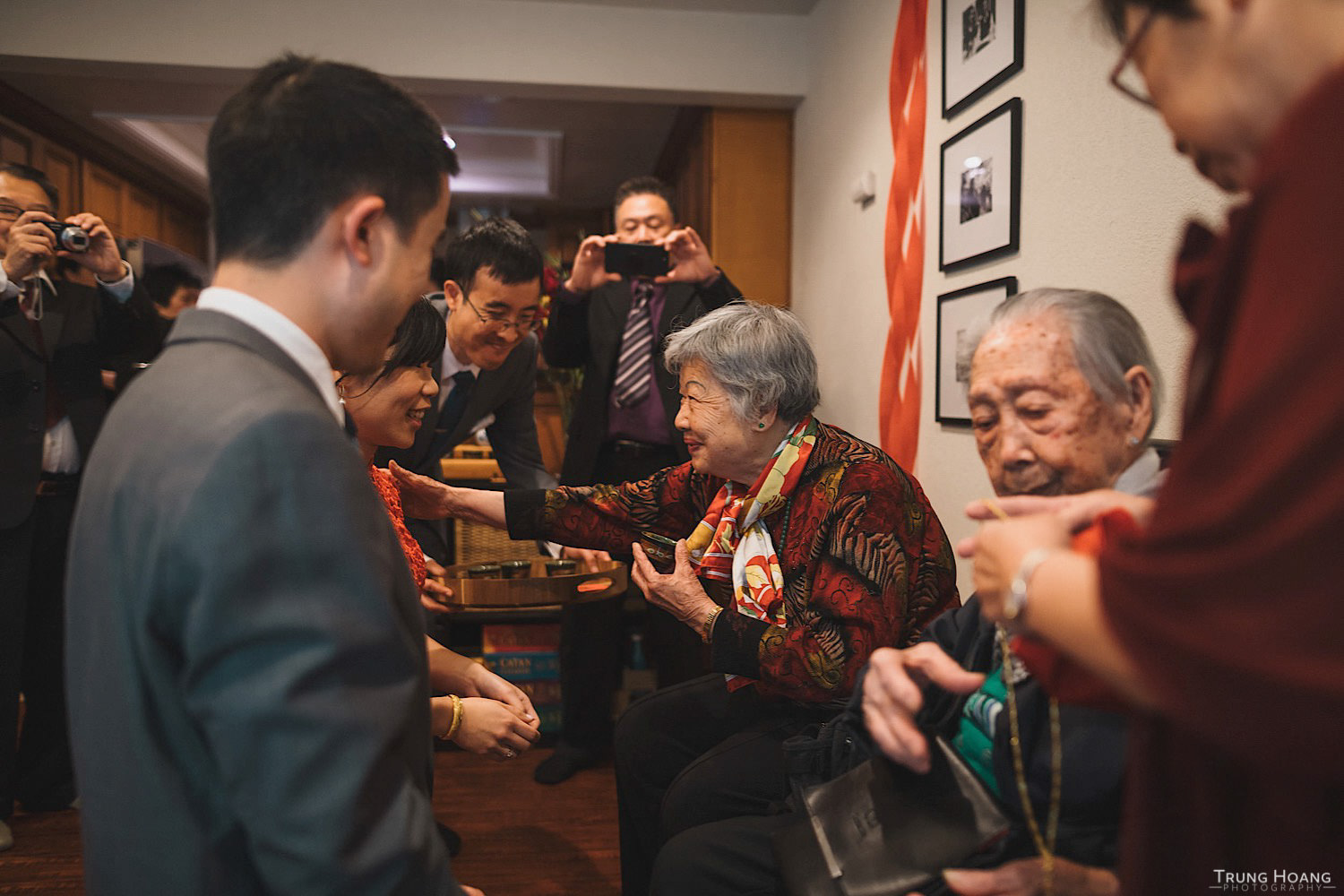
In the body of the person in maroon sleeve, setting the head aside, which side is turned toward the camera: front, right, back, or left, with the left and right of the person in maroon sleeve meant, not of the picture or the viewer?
left

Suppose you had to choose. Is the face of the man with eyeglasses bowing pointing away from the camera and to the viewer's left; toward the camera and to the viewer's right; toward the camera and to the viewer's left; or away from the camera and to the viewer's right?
toward the camera and to the viewer's right

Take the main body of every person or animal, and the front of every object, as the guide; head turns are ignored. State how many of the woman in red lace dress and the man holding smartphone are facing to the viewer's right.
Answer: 1

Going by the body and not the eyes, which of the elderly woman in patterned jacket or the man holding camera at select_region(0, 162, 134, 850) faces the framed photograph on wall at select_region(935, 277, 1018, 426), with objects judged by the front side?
the man holding camera

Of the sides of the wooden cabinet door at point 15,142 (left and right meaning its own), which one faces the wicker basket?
front

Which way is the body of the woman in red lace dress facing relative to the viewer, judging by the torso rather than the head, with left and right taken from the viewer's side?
facing to the right of the viewer

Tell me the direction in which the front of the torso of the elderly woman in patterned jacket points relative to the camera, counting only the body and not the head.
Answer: to the viewer's left

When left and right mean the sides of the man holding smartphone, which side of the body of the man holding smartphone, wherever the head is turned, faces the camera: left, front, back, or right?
front

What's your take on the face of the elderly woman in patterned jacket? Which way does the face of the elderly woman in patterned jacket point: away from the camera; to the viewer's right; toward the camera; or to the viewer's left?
to the viewer's left

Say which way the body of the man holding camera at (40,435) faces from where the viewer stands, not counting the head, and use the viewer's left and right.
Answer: facing the viewer and to the right of the viewer

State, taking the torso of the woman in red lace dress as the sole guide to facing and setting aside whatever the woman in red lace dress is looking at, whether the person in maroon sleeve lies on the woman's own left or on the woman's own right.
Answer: on the woman's own right

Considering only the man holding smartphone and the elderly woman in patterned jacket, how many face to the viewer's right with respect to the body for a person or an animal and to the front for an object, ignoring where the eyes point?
0

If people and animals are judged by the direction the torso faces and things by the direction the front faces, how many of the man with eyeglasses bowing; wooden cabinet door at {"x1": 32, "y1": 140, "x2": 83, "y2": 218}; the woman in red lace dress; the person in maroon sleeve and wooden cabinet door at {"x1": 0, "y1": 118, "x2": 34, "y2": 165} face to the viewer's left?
1

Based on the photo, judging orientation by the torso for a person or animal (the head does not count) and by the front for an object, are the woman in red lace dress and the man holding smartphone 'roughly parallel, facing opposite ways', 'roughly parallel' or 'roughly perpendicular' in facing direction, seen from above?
roughly perpendicular
